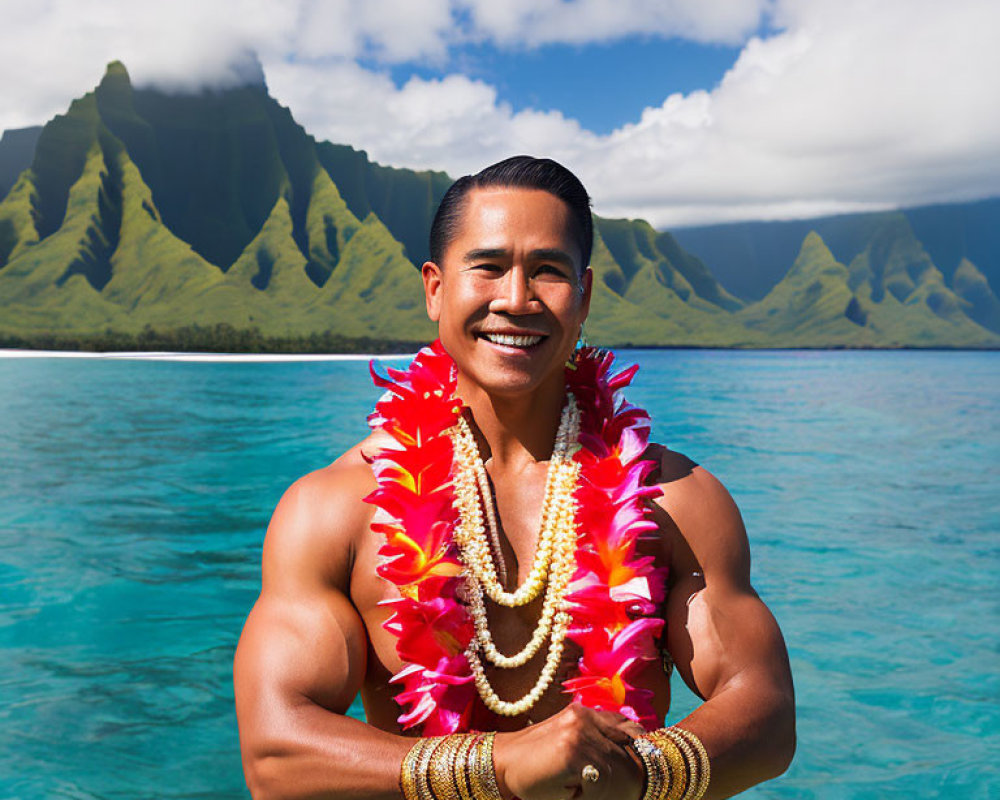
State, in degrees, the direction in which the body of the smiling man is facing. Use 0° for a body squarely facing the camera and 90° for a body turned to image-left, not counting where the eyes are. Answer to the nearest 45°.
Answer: approximately 0°
